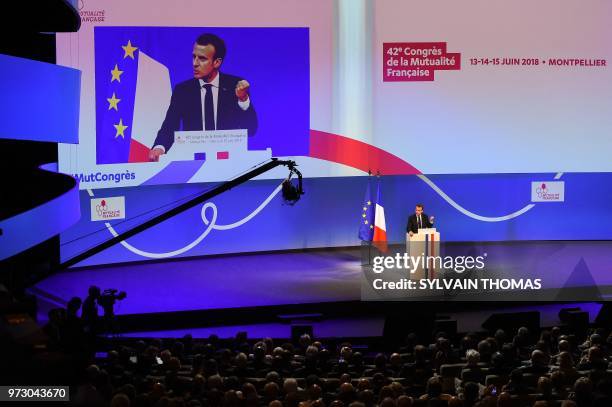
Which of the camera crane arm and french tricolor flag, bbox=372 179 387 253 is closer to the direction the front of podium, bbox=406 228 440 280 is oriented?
the camera crane arm

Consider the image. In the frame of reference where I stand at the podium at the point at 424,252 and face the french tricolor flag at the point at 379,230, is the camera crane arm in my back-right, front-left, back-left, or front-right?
front-left

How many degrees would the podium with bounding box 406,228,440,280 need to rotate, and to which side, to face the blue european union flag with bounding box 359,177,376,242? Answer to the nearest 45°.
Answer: approximately 135° to its right

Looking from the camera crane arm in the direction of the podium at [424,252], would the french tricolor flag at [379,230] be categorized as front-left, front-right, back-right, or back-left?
front-left

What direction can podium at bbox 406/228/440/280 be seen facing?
toward the camera

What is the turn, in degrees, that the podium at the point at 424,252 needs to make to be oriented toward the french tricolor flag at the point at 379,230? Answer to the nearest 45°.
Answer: approximately 135° to its right

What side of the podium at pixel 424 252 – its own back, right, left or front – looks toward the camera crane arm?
right
